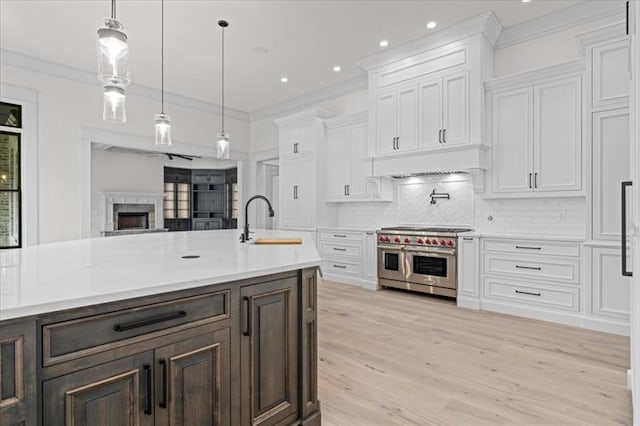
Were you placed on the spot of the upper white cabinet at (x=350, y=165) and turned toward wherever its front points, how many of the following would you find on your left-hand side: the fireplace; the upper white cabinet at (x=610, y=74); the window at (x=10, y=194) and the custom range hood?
2

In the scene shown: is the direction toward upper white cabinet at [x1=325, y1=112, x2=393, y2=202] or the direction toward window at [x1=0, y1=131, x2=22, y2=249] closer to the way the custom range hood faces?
the window

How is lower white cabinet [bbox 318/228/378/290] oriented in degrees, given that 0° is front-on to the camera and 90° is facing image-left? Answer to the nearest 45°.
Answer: approximately 45°

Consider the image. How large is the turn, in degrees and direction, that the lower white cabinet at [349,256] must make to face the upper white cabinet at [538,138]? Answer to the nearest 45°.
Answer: approximately 90° to its left

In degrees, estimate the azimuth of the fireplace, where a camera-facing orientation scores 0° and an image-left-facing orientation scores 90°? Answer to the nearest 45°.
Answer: approximately 0°

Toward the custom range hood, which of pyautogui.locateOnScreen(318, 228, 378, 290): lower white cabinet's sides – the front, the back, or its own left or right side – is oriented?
left

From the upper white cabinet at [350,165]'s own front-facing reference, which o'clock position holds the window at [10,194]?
The window is roughly at 1 o'clock from the upper white cabinet.
